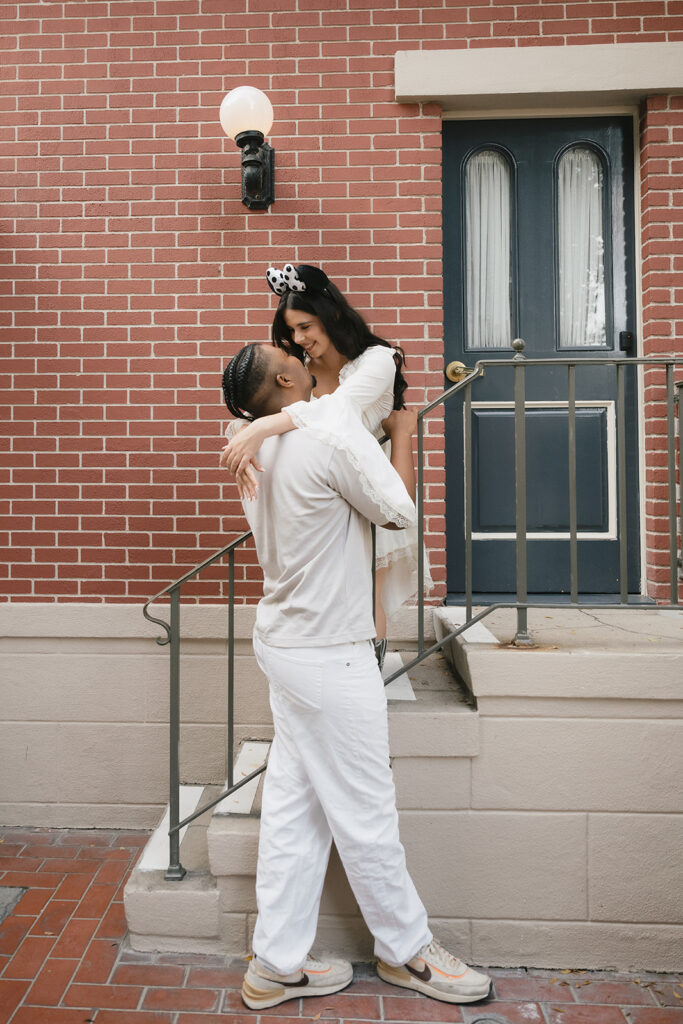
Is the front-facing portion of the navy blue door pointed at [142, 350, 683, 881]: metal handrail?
yes

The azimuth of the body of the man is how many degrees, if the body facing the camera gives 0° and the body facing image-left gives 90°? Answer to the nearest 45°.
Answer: approximately 225°

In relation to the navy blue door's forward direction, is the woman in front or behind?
in front

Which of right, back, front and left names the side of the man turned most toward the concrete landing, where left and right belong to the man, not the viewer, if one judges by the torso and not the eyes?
front

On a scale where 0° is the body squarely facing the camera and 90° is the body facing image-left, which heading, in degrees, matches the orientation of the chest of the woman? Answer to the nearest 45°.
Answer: approximately 45°

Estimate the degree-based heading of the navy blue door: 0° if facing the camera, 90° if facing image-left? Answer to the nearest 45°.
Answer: approximately 0°
